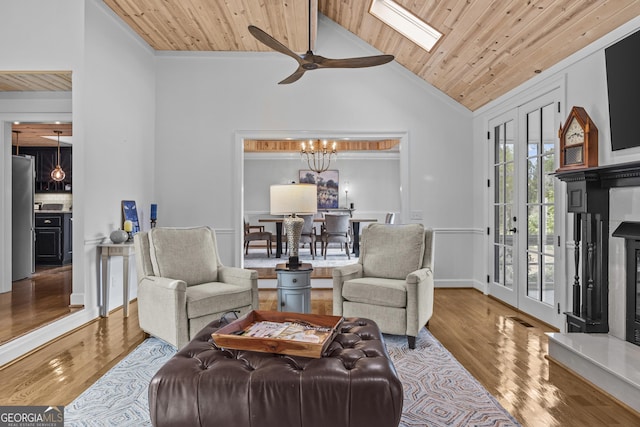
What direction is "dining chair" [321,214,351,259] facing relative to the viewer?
away from the camera

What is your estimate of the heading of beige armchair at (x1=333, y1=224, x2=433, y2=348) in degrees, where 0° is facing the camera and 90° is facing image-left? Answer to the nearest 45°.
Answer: approximately 45°

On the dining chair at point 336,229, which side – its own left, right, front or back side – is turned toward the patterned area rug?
back

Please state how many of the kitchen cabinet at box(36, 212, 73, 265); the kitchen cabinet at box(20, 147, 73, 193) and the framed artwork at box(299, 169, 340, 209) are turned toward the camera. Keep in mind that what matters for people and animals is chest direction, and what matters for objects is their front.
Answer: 3

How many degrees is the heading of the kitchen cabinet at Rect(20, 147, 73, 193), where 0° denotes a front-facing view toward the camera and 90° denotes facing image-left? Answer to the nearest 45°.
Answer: approximately 0°

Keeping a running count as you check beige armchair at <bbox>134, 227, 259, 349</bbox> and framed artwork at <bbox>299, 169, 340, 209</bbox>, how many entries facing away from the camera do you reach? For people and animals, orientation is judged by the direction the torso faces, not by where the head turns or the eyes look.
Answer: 0

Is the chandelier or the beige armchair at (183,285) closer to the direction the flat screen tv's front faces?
the beige armchair

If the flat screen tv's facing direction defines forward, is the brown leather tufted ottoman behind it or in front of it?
in front

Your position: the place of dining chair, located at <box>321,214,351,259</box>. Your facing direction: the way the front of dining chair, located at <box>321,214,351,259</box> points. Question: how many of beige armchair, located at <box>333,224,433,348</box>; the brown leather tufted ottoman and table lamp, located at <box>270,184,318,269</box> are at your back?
3

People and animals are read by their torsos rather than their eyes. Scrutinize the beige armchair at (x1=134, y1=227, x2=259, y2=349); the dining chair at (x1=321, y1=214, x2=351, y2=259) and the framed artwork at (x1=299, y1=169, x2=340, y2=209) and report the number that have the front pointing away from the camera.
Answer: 1

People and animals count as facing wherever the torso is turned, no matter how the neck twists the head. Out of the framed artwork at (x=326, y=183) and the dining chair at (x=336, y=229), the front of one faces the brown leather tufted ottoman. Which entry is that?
the framed artwork

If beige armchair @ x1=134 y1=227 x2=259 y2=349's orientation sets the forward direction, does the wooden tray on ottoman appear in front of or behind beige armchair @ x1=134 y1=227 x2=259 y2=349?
in front

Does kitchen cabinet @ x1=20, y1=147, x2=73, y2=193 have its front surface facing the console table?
yes
